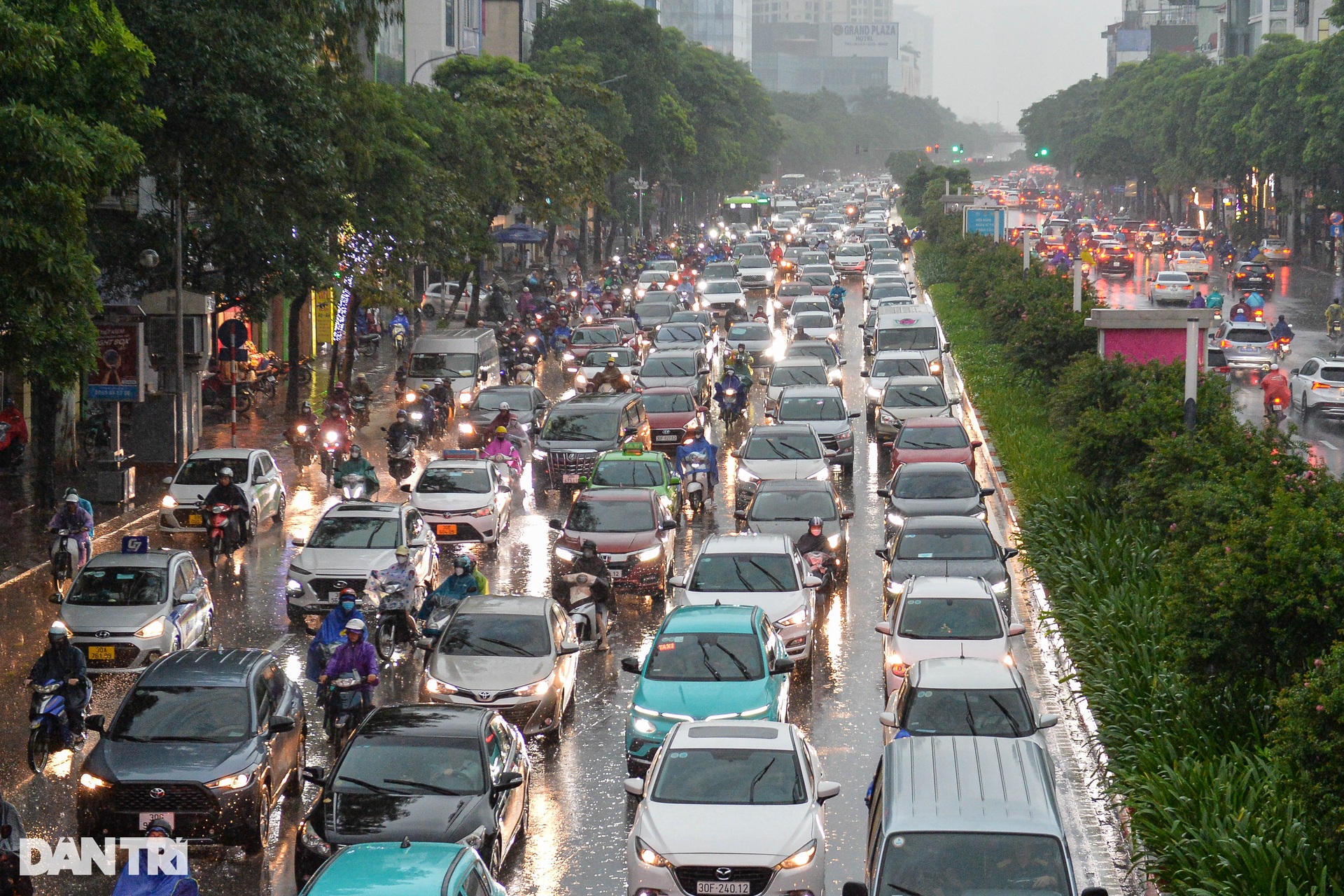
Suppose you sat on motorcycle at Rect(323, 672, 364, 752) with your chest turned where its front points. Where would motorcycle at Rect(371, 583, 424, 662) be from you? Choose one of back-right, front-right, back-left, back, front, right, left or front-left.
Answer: back

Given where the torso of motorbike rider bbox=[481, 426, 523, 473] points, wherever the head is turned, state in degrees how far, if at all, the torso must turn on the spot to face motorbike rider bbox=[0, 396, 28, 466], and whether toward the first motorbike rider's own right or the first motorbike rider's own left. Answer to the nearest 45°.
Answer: approximately 90° to the first motorbike rider's own right

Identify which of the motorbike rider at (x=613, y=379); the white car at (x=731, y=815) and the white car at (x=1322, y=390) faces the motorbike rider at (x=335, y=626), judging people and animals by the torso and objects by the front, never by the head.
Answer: the motorbike rider at (x=613, y=379)

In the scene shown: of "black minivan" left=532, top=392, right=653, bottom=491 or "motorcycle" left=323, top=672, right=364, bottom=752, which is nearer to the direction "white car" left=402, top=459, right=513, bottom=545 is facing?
the motorcycle

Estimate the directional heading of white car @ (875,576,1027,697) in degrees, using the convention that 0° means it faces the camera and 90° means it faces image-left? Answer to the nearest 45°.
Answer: approximately 0°

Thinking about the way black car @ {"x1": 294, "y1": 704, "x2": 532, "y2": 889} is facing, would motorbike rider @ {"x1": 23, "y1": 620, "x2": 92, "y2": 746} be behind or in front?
behind

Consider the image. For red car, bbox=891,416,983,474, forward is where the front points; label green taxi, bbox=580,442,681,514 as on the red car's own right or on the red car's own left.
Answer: on the red car's own right

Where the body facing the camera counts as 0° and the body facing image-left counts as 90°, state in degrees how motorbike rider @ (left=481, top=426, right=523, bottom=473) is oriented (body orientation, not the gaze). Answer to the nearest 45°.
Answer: approximately 0°

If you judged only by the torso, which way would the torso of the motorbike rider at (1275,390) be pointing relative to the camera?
away from the camera

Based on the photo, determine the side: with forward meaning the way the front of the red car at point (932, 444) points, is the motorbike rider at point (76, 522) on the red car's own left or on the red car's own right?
on the red car's own right
